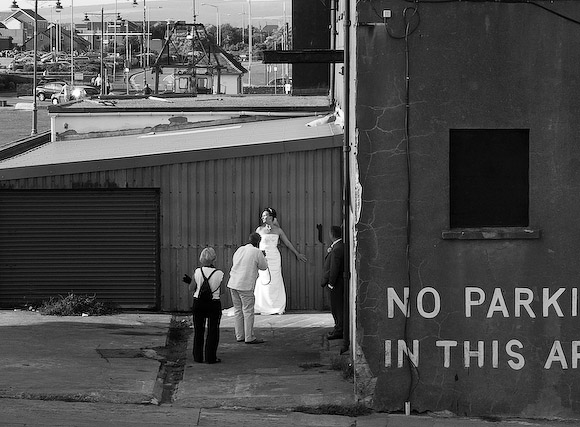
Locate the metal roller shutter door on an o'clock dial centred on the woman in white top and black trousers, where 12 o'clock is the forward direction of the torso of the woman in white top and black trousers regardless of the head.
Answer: The metal roller shutter door is roughly at 11 o'clock from the woman in white top and black trousers.

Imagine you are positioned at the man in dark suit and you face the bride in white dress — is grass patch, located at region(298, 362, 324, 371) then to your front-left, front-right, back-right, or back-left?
back-left

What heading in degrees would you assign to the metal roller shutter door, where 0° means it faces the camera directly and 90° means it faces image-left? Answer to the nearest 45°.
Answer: approximately 0°

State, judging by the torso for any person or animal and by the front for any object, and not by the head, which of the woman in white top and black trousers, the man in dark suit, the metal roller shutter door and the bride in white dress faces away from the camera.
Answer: the woman in white top and black trousers

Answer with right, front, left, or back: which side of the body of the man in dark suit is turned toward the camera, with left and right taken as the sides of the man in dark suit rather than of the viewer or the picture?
left

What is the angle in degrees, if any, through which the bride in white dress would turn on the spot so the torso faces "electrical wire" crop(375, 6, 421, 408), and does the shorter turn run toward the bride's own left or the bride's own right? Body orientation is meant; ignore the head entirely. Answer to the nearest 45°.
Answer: approximately 45° to the bride's own left

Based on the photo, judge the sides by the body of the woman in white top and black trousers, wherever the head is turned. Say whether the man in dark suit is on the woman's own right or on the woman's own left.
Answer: on the woman's own right

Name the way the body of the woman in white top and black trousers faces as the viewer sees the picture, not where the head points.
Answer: away from the camera

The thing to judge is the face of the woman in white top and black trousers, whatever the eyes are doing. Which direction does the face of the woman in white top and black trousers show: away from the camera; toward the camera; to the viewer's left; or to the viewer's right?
away from the camera
